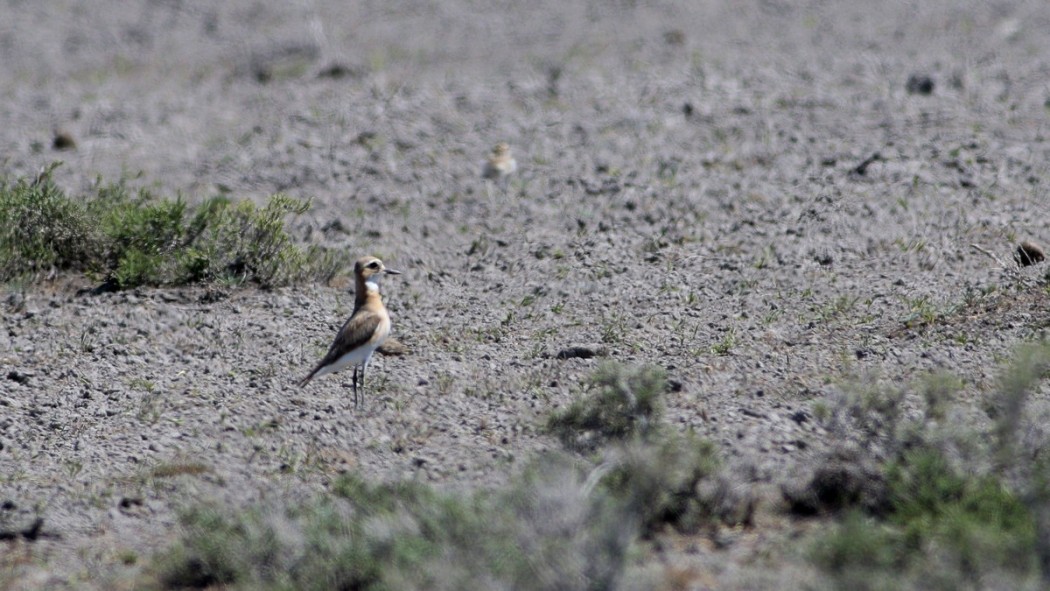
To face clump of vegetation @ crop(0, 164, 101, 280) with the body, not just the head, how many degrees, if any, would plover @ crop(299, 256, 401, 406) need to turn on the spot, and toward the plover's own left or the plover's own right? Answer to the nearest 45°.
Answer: approximately 135° to the plover's own left

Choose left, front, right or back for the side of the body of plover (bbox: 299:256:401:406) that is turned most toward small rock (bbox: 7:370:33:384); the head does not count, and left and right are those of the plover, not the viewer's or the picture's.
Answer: back

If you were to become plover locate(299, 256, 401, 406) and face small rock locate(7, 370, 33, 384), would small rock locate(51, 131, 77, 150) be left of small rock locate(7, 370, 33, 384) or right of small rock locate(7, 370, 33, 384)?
right

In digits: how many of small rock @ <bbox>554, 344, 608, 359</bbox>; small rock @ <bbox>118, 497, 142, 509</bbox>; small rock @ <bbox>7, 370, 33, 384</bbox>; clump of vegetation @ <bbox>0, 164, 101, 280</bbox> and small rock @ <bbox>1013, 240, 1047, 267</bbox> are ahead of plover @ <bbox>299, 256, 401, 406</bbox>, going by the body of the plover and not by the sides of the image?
2

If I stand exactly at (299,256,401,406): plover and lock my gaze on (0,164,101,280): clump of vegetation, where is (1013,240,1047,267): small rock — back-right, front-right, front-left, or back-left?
back-right

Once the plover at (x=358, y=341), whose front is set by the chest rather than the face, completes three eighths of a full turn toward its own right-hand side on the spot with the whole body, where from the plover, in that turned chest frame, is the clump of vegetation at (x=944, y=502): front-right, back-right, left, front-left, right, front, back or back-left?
left

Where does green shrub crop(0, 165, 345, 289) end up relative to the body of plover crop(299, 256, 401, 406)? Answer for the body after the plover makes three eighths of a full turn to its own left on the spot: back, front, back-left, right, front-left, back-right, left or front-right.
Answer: front

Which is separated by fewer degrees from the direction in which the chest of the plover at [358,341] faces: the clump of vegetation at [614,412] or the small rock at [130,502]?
the clump of vegetation

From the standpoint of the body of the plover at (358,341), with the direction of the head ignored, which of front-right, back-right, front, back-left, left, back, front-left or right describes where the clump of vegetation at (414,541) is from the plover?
right

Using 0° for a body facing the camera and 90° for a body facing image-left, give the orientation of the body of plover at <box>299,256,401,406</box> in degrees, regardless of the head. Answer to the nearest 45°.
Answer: approximately 270°

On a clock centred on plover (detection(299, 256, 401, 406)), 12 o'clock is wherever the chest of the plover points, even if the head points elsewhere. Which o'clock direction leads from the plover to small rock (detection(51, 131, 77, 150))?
The small rock is roughly at 8 o'clock from the plover.

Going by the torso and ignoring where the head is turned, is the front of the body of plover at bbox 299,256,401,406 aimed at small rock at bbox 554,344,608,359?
yes

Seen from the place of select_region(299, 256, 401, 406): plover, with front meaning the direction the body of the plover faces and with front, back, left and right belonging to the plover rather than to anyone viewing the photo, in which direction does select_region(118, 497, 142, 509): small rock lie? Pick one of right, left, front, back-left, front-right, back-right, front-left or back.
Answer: back-right

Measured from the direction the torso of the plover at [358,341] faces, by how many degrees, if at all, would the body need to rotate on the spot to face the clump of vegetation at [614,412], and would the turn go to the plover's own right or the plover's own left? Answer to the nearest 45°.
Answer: approximately 45° to the plover's own right

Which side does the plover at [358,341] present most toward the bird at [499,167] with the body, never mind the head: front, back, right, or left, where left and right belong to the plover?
left
